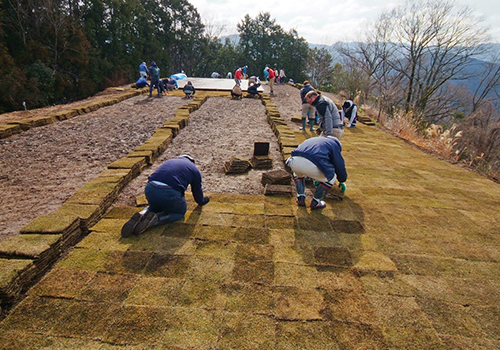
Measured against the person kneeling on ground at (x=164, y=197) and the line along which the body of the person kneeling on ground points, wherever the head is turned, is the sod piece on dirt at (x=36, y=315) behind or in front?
behind

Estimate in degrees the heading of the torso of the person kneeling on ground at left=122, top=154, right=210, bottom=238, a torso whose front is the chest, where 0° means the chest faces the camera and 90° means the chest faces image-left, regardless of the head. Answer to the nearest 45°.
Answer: approximately 225°

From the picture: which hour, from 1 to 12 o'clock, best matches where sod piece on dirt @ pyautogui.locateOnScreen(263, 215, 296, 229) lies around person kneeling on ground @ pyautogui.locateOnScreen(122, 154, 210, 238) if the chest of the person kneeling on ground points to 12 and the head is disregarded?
The sod piece on dirt is roughly at 2 o'clock from the person kneeling on ground.

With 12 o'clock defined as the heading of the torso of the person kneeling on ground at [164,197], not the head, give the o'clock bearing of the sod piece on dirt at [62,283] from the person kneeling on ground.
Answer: The sod piece on dirt is roughly at 6 o'clock from the person kneeling on ground.

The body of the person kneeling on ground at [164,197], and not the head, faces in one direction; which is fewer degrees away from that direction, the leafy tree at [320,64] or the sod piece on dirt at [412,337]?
the leafy tree
